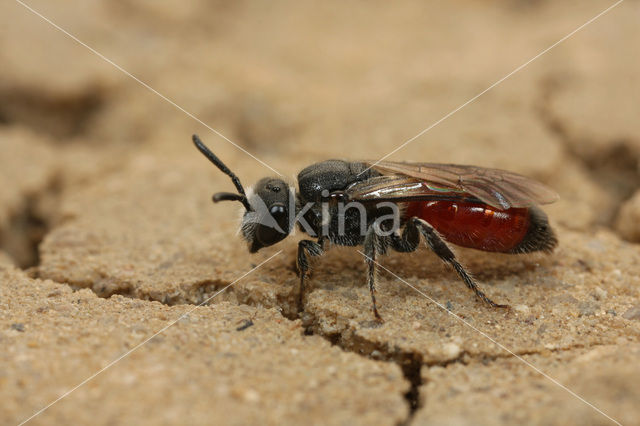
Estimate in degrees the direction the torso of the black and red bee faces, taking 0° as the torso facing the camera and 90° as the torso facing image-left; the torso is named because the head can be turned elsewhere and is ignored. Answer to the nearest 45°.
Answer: approximately 90°
